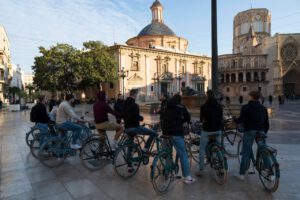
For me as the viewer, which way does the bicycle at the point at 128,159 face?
facing away from the viewer and to the right of the viewer

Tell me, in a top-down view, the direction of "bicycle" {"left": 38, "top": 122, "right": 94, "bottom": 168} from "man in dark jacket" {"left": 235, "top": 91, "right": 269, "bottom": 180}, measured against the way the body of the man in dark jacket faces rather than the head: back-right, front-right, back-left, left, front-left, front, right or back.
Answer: front-left

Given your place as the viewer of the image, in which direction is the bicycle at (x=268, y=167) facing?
facing away from the viewer and to the left of the viewer

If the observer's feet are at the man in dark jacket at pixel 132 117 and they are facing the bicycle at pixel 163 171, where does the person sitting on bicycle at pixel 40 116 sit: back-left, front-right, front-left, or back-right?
back-right

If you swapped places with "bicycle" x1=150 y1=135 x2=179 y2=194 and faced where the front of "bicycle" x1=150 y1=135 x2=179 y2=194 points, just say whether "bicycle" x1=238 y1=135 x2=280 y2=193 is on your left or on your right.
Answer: on your right

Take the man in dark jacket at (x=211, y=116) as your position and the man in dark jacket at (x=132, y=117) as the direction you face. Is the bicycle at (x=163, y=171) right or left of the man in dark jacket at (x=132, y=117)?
left

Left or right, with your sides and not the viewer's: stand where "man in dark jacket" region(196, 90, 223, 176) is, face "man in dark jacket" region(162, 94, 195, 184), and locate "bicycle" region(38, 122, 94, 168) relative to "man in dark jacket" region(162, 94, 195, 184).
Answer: right

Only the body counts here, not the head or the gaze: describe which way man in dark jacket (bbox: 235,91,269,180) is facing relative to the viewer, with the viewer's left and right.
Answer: facing away from the viewer and to the left of the viewer

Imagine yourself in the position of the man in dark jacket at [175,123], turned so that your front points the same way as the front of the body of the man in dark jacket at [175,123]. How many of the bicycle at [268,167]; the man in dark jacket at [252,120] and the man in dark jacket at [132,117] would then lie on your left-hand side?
1

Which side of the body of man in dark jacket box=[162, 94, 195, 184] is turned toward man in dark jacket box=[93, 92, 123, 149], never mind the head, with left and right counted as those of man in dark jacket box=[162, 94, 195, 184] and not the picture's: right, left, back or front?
left

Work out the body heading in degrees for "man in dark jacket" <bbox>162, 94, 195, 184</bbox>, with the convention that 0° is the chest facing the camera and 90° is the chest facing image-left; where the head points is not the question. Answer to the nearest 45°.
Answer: approximately 225°

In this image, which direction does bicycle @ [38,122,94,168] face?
to the viewer's right

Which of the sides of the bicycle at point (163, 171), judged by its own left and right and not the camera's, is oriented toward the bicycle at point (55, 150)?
left
